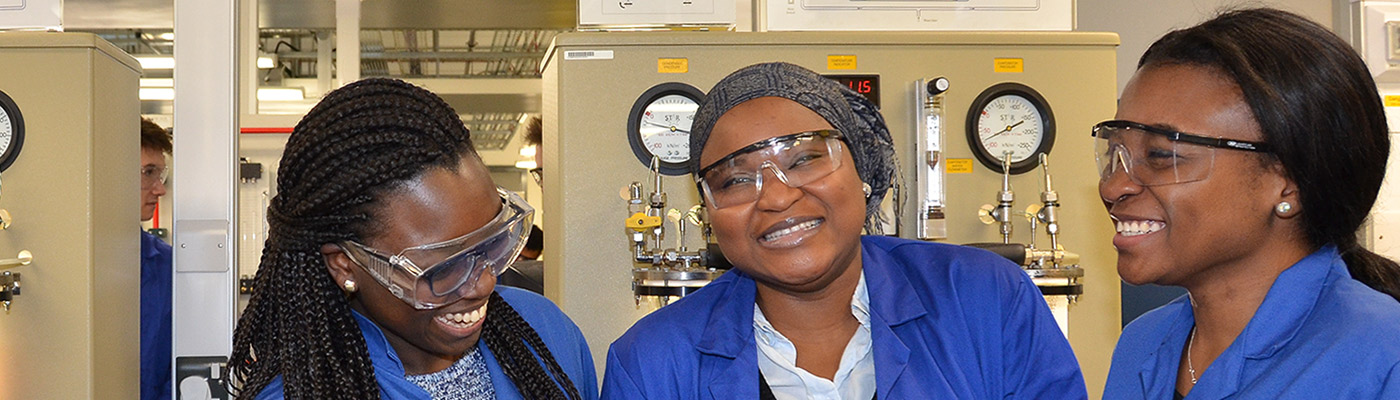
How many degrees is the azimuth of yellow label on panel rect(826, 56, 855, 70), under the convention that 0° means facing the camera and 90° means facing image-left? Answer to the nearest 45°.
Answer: approximately 0°

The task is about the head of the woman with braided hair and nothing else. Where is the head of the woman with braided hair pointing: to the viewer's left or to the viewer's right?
to the viewer's right

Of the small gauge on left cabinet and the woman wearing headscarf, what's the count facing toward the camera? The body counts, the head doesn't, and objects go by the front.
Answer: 2

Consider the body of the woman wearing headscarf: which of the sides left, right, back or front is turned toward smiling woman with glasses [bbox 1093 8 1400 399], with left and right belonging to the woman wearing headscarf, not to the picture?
left

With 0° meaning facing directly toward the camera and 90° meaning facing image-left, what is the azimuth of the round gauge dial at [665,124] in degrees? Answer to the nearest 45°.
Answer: approximately 0°

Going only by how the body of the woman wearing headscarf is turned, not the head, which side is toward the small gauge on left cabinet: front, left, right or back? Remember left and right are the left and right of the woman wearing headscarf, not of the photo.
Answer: right

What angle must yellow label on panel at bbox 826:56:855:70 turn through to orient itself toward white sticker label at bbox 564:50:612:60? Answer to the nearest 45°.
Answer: approximately 90° to its right
